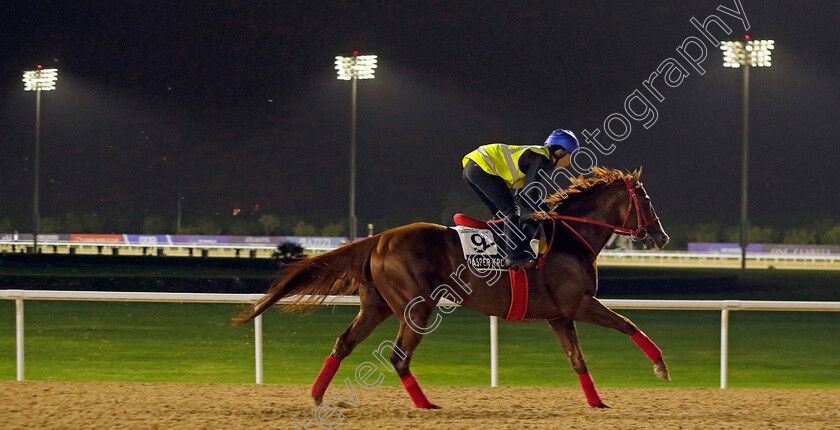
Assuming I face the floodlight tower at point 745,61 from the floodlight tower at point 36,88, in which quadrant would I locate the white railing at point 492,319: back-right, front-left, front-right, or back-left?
front-right

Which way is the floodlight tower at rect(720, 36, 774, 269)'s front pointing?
toward the camera

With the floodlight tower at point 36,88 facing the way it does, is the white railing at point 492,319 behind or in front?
in front

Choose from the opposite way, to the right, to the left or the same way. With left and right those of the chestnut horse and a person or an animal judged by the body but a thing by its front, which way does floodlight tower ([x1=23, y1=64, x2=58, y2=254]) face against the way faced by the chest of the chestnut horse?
to the right

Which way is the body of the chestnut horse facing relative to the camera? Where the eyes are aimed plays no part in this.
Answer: to the viewer's right

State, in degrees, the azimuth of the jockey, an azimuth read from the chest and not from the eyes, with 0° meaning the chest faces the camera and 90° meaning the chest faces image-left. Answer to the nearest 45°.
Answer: approximately 270°

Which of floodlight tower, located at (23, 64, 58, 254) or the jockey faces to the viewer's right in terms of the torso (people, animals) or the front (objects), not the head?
the jockey

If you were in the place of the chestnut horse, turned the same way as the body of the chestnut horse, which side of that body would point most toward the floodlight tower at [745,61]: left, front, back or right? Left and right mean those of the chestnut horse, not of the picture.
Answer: left

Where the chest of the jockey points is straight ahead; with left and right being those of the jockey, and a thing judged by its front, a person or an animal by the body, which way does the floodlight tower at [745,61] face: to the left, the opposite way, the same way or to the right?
to the right

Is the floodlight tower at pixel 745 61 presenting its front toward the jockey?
yes

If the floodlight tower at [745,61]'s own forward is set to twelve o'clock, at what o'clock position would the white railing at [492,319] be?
The white railing is roughly at 12 o'clock from the floodlight tower.

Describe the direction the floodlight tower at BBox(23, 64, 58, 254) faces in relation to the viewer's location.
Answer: facing the viewer

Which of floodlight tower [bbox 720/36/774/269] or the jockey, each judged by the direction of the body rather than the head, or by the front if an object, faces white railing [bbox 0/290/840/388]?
the floodlight tower

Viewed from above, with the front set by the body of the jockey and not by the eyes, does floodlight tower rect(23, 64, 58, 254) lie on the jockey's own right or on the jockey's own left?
on the jockey's own left

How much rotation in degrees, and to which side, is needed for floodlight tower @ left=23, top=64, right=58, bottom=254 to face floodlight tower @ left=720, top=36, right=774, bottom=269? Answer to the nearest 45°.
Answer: approximately 45° to its left

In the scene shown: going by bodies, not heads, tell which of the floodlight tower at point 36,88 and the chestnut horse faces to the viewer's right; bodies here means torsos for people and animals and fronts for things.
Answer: the chestnut horse
